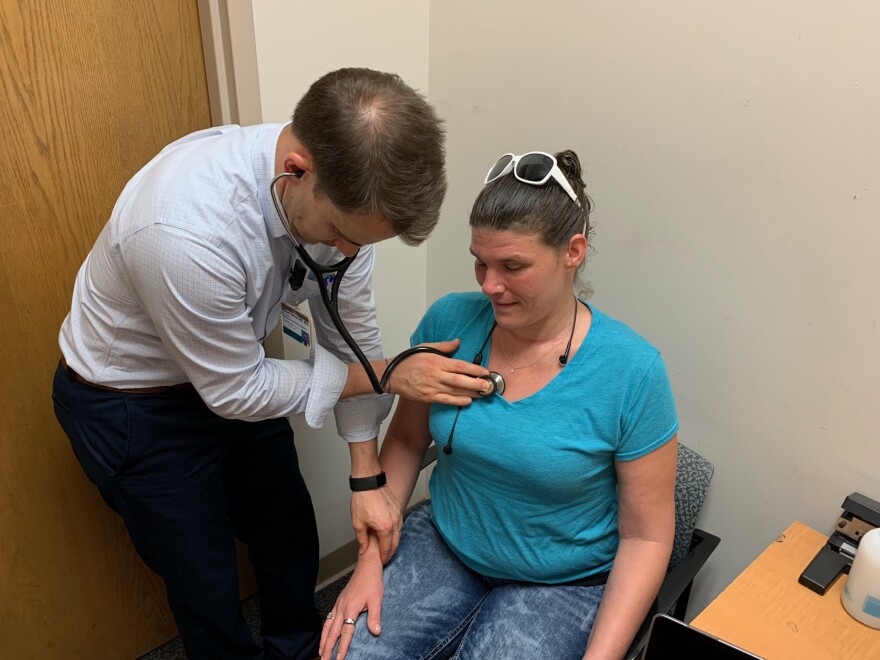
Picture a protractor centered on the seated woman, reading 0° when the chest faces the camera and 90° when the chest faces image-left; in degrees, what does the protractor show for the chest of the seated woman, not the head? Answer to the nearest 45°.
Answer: approximately 45°

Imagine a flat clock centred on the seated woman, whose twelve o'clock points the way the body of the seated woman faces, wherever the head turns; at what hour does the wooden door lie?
The wooden door is roughly at 2 o'clock from the seated woman.
